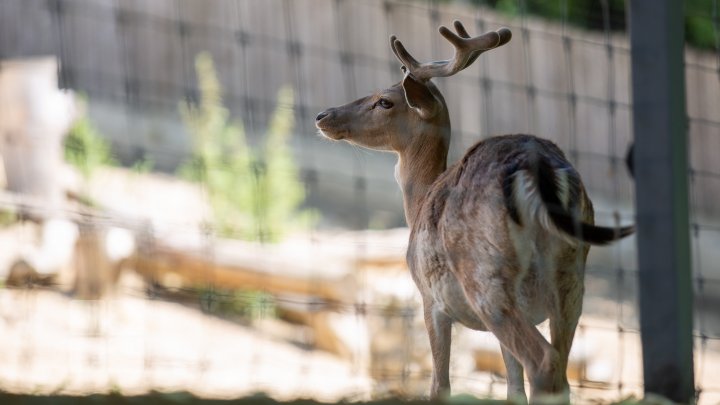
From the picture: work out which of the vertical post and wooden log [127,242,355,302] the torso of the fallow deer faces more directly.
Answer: the wooden log

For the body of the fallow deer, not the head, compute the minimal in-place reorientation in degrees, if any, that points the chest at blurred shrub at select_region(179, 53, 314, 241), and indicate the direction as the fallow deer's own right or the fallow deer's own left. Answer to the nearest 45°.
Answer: approximately 45° to the fallow deer's own right

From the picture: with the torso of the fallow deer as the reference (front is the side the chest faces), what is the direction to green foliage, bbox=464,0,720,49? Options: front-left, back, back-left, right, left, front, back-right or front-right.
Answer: front-right

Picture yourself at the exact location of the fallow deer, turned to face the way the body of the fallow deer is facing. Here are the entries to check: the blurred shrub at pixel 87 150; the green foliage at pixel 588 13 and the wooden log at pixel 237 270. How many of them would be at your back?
0

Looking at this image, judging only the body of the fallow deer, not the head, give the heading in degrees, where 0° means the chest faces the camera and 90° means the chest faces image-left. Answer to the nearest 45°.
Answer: approximately 135°

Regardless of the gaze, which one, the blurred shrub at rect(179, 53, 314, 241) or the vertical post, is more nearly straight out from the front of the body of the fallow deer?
the blurred shrub

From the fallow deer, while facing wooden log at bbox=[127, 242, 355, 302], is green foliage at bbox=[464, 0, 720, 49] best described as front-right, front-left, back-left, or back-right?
front-right

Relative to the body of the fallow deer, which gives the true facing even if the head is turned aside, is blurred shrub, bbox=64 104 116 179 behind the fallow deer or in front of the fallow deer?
in front

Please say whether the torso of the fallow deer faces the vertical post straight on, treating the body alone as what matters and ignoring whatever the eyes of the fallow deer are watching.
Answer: no
